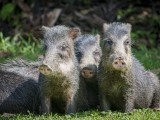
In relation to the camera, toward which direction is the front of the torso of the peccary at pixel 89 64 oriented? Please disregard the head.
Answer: toward the camera

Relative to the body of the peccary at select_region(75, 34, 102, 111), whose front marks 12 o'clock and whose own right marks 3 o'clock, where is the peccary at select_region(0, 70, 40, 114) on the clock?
the peccary at select_region(0, 70, 40, 114) is roughly at 3 o'clock from the peccary at select_region(75, 34, 102, 111).

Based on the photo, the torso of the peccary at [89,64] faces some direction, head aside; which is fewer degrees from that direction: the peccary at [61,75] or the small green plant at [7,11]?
the peccary

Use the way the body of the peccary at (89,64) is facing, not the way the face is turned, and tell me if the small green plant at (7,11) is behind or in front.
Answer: behind

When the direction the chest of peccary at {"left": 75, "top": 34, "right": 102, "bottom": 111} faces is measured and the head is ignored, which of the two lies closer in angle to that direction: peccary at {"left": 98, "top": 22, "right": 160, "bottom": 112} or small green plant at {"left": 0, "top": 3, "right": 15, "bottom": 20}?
the peccary

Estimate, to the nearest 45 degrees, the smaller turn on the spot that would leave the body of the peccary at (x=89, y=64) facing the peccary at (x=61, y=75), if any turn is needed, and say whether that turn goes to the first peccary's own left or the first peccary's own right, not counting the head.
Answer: approximately 45° to the first peccary's own right

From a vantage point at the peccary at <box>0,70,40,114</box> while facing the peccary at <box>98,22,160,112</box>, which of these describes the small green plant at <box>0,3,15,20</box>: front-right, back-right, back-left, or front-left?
back-left
